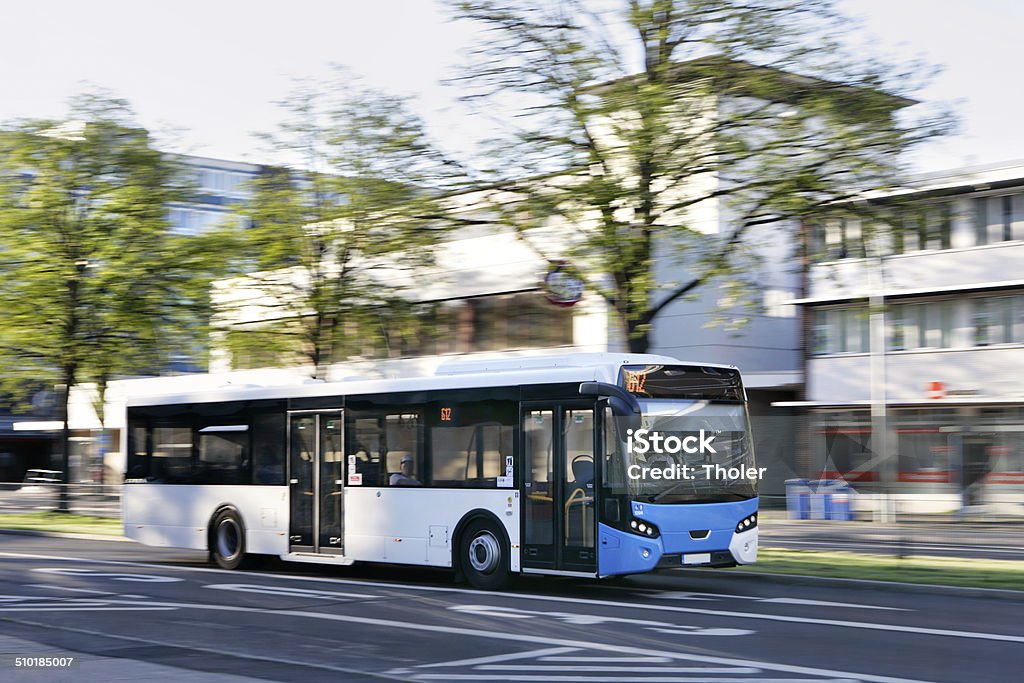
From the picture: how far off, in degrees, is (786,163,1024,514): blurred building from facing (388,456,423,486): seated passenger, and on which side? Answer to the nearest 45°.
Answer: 0° — it already faces them

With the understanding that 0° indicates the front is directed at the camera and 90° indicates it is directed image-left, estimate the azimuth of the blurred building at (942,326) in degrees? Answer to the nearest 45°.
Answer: approximately 0°

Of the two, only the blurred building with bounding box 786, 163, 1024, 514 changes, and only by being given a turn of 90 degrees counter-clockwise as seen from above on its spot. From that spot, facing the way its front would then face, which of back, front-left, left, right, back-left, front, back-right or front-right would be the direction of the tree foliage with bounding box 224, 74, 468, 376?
back-right

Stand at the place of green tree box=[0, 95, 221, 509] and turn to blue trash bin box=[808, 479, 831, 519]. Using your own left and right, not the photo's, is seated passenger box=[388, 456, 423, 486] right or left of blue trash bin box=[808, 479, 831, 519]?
right

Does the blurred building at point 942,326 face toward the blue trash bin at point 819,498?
yes

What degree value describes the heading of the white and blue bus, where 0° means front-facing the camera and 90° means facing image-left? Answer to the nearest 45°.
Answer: approximately 315°

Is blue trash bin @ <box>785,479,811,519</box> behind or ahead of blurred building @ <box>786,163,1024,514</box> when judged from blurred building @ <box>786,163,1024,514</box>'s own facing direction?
ahead

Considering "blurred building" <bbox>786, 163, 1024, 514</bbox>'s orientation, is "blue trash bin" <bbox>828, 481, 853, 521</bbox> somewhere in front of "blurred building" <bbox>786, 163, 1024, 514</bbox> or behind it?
in front
